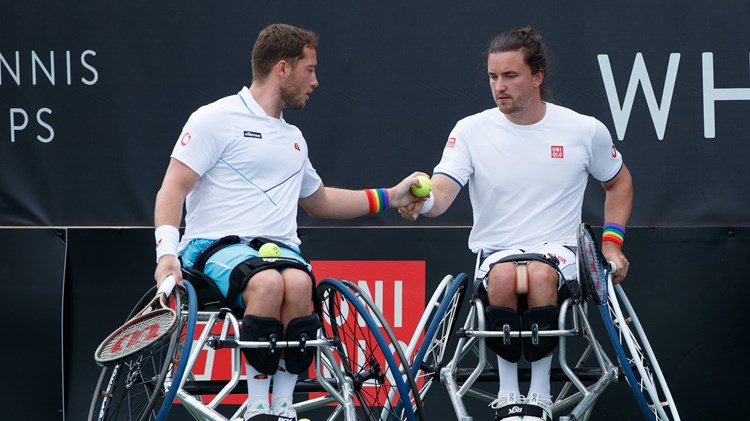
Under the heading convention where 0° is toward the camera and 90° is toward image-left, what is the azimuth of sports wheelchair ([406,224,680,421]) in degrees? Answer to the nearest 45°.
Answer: approximately 0°

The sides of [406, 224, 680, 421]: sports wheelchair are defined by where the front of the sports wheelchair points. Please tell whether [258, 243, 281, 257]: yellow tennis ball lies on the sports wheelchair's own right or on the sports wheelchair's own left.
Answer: on the sports wheelchair's own right

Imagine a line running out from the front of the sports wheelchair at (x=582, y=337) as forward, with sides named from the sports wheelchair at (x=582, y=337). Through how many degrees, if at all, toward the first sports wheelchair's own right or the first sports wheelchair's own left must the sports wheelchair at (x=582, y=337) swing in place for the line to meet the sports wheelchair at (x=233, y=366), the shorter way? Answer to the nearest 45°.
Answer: approximately 90° to the first sports wheelchair's own right

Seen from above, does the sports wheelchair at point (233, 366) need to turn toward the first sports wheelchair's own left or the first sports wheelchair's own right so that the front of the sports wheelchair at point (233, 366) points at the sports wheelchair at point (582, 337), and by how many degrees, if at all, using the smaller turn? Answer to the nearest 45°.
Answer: approximately 90° to the first sports wheelchair's own left

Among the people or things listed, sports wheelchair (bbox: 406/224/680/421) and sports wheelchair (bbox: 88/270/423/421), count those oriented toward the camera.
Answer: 2
